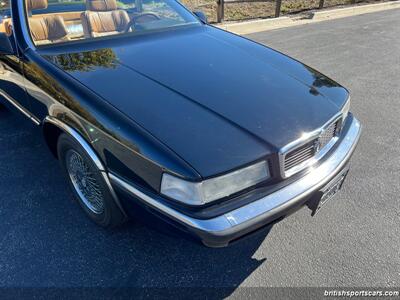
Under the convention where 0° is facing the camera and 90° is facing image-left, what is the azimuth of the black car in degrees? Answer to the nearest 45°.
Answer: approximately 315°
